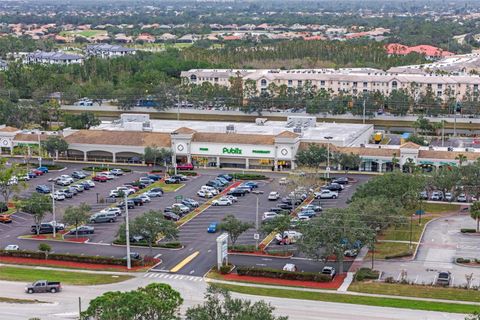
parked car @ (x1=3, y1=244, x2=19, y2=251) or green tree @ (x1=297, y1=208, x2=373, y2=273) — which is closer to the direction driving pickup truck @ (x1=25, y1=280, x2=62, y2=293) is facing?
the parked car

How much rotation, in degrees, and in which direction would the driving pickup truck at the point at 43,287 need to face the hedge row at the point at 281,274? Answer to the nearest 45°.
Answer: approximately 180°

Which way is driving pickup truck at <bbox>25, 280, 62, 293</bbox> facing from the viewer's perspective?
to the viewer's left

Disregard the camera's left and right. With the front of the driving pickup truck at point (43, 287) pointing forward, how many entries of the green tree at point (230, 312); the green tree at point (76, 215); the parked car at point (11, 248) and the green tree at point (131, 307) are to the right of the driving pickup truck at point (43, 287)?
2

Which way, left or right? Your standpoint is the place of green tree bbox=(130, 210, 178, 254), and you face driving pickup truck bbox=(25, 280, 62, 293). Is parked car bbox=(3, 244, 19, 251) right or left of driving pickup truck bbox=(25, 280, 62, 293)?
right

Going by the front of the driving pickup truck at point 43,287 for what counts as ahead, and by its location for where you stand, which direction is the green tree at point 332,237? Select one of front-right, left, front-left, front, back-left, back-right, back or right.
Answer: back

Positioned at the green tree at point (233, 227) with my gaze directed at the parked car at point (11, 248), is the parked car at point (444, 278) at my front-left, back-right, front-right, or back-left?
back-left
